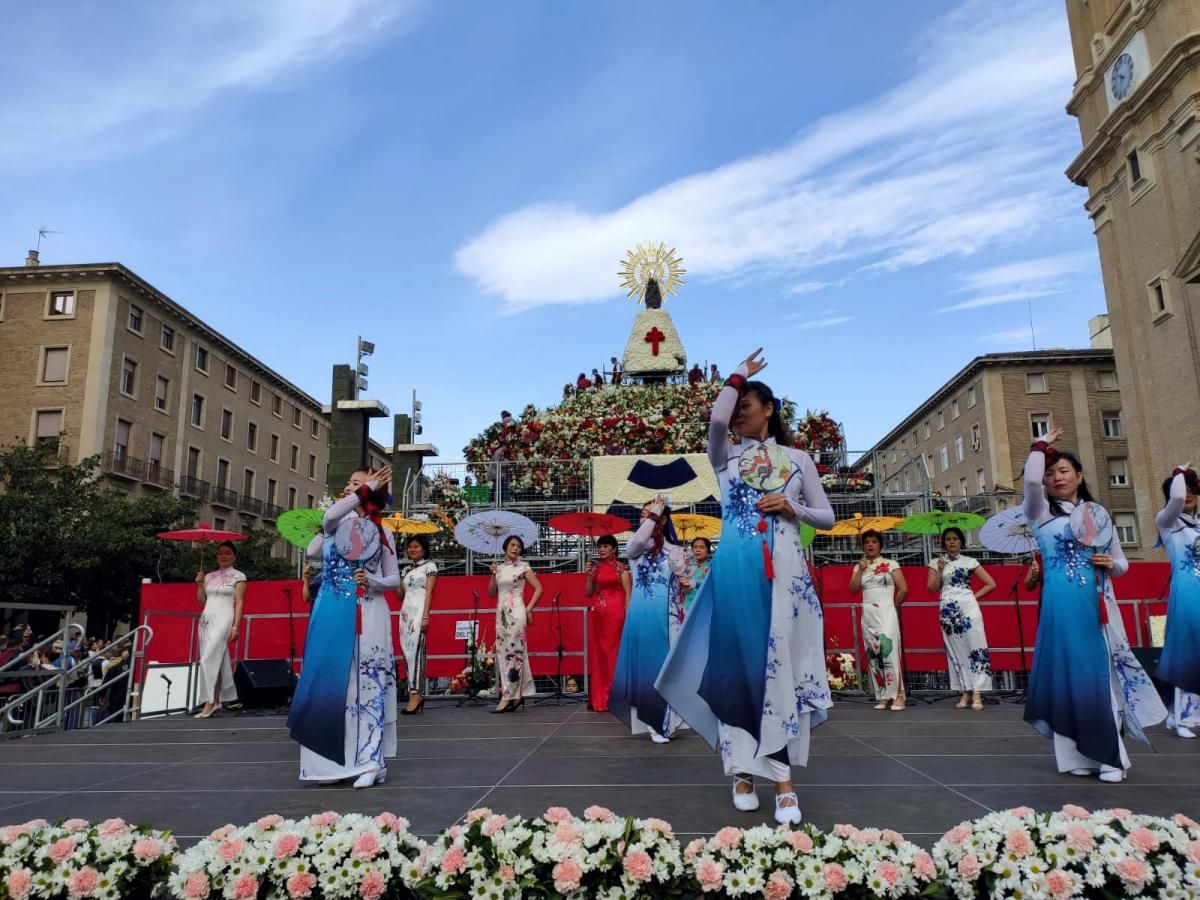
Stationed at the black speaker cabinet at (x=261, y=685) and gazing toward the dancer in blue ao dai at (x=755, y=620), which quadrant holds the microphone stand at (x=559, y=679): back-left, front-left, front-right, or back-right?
front-left

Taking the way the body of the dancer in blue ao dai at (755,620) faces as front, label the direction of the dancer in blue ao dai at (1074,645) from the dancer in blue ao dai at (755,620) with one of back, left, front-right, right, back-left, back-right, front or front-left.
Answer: back-left

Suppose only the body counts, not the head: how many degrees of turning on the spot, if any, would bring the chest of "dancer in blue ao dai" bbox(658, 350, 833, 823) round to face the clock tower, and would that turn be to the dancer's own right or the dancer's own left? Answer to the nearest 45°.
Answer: approximately 135° to the dancer's own left

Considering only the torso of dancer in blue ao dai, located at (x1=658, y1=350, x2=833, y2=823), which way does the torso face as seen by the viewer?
toward the camera

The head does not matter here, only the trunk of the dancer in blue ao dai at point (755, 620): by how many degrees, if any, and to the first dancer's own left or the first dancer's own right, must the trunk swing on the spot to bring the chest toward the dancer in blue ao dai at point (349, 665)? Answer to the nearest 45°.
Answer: approximately 90° to the first dancer's own right

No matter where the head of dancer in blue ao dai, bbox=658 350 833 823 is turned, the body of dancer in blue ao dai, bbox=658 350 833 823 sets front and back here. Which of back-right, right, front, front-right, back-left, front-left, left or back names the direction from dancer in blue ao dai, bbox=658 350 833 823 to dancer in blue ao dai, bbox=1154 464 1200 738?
back-left

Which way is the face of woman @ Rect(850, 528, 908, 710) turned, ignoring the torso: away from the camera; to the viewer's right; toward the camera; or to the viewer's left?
toward the camera
